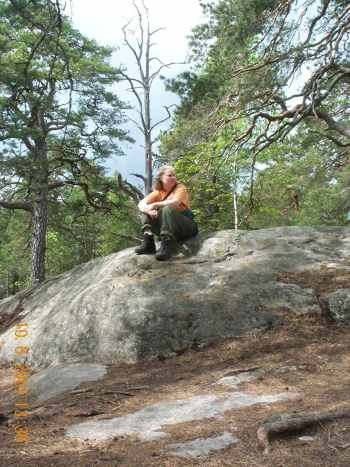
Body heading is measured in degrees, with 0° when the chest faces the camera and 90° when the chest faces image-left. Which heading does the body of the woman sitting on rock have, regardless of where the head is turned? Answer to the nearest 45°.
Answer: approximately 45°
